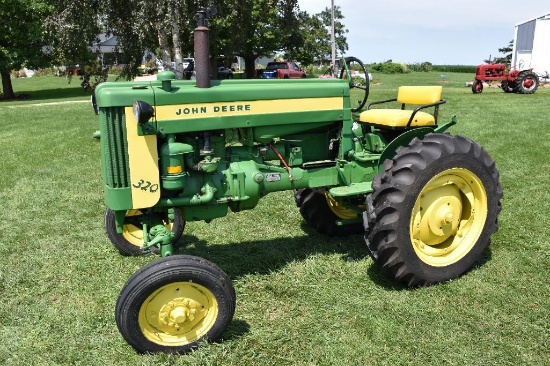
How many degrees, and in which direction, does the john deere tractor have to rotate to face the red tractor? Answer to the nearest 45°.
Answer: approximately 180°

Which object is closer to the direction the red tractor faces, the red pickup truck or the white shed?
the red pickup truck

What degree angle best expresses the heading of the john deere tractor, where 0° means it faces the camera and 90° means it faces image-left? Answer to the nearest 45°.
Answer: approximately 45°

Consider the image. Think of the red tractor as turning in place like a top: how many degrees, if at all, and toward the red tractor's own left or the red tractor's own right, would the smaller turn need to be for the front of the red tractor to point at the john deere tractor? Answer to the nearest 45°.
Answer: approximately 45° to the red tractor's own left

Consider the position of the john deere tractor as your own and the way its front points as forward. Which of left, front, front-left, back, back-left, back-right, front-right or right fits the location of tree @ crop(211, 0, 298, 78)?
back-right

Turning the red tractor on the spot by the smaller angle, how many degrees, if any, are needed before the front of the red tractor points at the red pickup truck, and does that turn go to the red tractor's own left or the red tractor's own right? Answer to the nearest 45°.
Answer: approximately 45° to the red tractor's own right

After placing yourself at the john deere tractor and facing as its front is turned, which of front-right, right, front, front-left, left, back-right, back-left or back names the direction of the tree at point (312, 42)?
back-right

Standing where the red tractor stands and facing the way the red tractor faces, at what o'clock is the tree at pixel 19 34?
The tree is roughly at 1 o'clock from the red tractor.

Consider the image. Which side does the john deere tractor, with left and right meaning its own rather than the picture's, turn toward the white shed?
back

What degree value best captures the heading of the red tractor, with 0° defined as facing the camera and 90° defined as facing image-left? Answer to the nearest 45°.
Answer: approximately 45°

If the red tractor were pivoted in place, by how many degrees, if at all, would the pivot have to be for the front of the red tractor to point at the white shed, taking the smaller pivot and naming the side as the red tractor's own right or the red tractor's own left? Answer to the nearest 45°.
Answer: approximately 135° to the red tractor's own right
